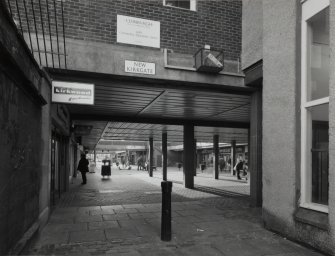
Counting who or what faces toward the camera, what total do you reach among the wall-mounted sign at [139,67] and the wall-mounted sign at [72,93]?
2

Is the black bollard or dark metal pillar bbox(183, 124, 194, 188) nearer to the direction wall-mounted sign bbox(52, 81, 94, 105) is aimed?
the black bollard

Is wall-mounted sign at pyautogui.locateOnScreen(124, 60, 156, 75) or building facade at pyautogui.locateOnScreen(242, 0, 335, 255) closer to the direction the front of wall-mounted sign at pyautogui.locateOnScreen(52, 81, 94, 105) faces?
the building facade

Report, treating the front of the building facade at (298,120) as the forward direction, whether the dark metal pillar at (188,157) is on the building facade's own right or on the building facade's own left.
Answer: on the building facade's own right

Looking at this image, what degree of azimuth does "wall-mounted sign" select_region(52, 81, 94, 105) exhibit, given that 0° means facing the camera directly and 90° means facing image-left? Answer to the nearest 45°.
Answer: approximately 0°

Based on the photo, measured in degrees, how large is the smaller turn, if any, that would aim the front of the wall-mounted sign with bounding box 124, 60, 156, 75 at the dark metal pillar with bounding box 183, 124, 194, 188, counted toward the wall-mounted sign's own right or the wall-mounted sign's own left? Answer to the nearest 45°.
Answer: approximately 180°

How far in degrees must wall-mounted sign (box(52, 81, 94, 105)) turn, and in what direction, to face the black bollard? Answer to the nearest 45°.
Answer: approximately 45° to its left

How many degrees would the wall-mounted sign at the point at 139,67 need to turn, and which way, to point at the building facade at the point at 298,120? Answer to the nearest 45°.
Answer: approximately 45° to its left

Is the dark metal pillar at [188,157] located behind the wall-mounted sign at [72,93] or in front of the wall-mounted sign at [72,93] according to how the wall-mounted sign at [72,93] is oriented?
behind

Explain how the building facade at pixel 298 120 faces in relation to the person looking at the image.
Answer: facing the viewer and to the left of the viewer

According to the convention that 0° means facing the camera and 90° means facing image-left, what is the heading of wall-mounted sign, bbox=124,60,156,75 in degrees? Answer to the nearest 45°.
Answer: approximately 0°
